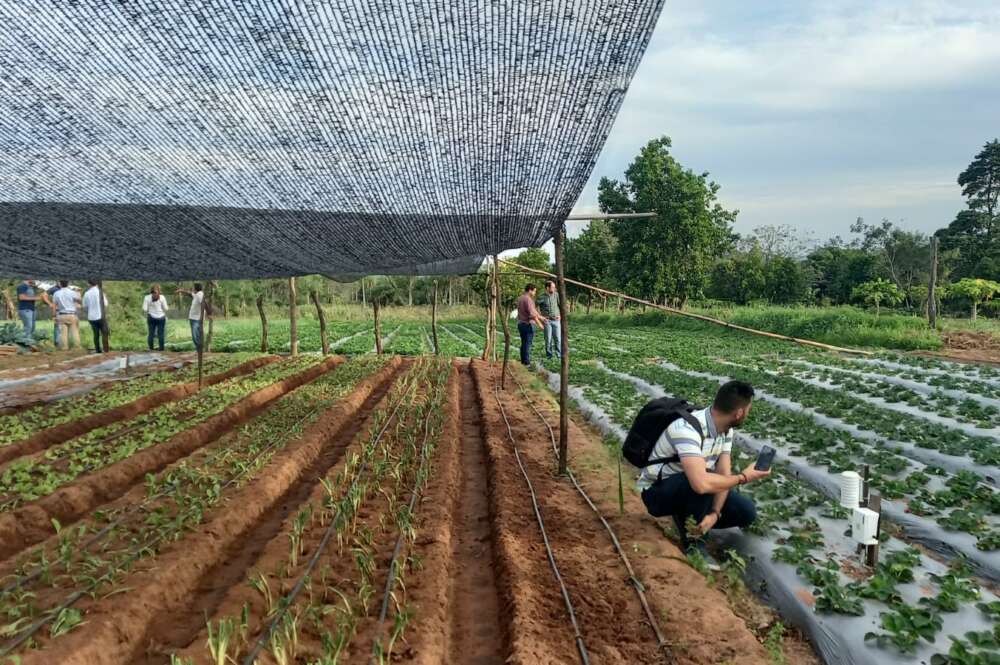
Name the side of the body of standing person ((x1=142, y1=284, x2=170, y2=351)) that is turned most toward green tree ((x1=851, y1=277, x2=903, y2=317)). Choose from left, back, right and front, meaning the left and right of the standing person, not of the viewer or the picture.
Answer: left

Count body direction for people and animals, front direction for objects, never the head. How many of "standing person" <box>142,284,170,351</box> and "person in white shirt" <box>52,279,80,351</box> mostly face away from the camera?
1

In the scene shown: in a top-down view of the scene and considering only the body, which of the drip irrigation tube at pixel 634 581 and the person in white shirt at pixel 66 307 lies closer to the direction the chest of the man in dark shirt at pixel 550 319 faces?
the drip irrigation tube

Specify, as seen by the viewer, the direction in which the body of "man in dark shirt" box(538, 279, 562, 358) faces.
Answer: toward the camera

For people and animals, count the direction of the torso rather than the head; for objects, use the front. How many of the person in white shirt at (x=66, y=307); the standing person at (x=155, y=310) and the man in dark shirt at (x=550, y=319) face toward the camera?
2

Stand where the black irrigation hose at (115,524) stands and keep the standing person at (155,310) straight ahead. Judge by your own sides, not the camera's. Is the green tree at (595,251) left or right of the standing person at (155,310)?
right

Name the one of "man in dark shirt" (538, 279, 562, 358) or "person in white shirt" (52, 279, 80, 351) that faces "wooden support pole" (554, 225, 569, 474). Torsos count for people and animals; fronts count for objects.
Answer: the man in dark shirt

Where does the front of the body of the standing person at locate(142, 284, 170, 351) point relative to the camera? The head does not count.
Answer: toward the camera
